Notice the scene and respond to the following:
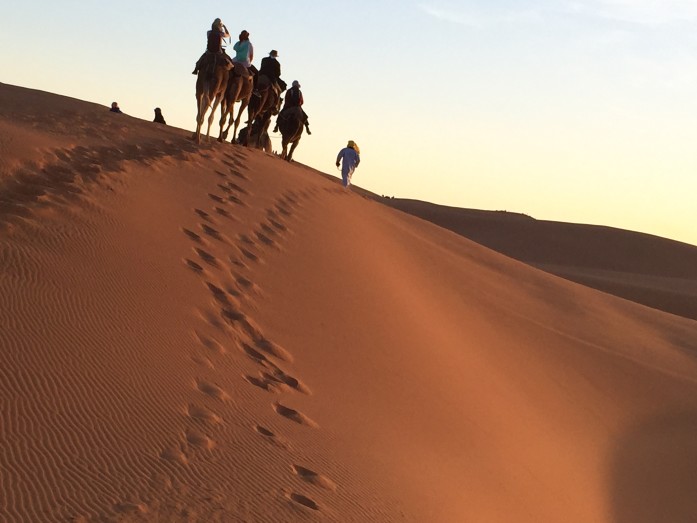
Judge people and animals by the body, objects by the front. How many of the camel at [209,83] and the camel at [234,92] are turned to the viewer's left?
0

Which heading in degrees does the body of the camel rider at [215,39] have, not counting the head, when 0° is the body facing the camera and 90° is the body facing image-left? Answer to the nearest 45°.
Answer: approximately 225°

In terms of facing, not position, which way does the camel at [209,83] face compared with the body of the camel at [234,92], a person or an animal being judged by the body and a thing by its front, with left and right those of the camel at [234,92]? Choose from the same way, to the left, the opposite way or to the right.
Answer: the same way

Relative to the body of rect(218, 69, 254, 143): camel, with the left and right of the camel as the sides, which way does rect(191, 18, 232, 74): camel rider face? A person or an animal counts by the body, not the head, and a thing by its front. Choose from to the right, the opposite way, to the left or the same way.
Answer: the same way

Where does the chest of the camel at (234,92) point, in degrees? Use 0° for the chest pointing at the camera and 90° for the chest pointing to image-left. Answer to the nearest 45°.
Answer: approximately 225°

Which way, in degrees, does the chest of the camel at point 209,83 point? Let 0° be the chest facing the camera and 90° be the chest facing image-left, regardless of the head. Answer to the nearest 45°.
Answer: approximately 225°
